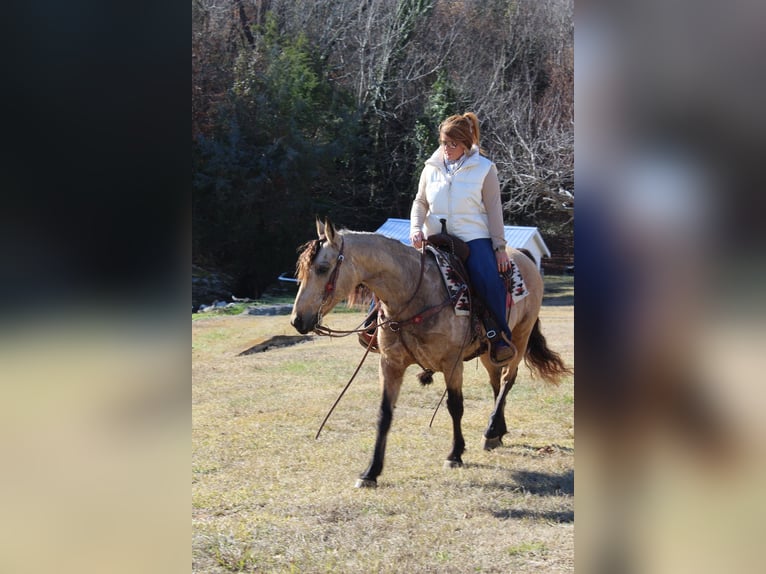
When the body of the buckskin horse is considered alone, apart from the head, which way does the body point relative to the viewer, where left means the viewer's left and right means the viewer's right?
facing the viewer and to the left of the viewer

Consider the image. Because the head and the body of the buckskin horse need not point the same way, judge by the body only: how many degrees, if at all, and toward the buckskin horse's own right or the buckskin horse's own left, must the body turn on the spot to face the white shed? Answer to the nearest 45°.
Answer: approximately 135° to the buckskin horse's own right
